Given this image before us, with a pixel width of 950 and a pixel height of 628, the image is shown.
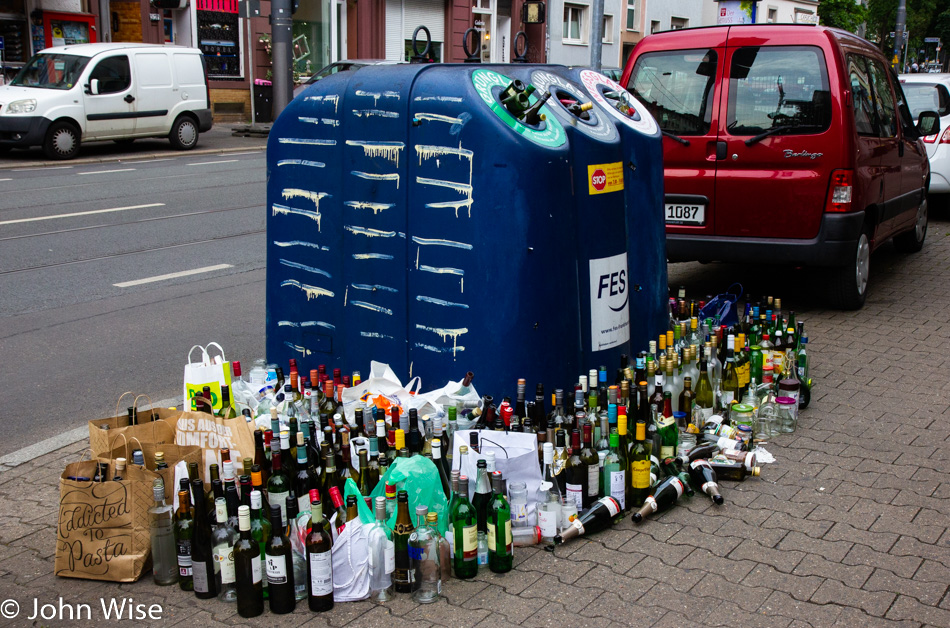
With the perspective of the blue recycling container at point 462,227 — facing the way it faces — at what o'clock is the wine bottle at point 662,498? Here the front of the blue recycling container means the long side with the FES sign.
The wine bottle is roughly at 12 o'clock from the blue recycling container.

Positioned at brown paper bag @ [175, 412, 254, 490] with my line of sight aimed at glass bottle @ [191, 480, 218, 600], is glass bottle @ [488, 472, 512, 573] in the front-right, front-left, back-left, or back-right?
front-left

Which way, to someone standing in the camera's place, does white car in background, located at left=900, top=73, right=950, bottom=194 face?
facing away from the viewer and to the right of the viewer

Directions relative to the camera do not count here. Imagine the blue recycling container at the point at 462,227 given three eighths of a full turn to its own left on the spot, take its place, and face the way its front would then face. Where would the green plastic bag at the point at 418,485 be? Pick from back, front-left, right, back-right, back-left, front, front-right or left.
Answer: back

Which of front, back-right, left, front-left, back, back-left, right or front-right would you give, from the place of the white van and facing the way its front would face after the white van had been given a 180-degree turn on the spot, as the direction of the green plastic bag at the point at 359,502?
back-right

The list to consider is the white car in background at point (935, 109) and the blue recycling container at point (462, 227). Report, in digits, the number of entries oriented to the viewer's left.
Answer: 0

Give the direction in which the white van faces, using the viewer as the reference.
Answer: facing the viewer and to the left of the viewer

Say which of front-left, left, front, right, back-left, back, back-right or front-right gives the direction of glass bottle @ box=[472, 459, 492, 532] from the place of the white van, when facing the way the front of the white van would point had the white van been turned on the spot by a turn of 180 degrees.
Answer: back-right

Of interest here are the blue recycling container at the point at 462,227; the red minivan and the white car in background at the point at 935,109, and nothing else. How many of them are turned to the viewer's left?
0

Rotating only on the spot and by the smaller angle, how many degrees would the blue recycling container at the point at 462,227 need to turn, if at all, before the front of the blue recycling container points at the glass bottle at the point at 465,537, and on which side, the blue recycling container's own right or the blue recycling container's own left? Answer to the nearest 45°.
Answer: approximately 45° to the blue recycling container's own right

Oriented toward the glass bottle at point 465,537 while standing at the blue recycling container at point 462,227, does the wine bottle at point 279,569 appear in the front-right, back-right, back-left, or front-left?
front-right

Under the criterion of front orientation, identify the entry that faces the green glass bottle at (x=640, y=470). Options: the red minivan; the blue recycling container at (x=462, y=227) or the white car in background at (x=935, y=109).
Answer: the blue recycling container

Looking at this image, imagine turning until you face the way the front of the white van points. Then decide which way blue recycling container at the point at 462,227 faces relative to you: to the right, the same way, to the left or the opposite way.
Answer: to the left

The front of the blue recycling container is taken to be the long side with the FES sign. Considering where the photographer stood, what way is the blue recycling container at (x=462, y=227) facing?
facing the viewer and to the right of the viewer

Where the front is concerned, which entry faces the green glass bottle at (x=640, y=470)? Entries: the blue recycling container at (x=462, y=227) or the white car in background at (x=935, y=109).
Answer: the blue recycling container

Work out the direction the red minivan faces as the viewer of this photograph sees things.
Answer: facing away from the viewer and to the right of the viewer
